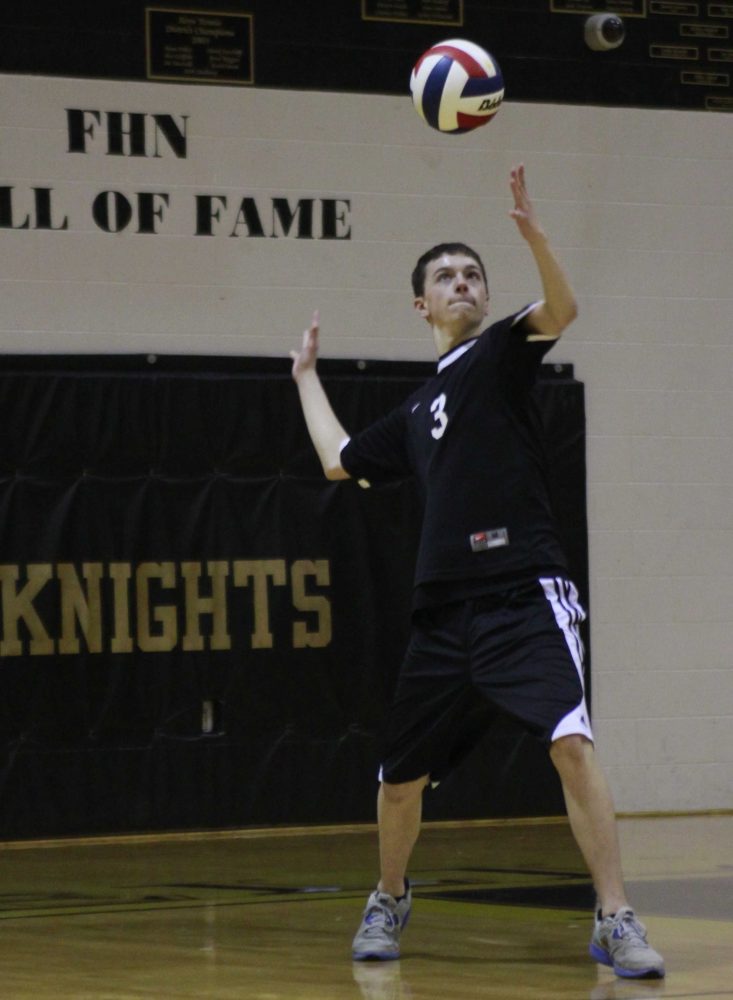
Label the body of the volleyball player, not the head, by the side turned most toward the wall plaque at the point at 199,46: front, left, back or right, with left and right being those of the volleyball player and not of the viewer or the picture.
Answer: back

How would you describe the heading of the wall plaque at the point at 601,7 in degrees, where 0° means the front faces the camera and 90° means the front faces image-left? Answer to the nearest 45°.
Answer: approximately 0°

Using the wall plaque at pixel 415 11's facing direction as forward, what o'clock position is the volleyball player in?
The volleyball player is roughly at 12 o'clock from the wall plaque.

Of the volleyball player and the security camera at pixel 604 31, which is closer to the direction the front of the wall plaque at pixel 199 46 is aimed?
the volleyball player

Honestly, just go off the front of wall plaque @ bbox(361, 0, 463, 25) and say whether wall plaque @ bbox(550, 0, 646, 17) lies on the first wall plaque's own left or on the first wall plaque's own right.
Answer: on the first wall plaque's own left
